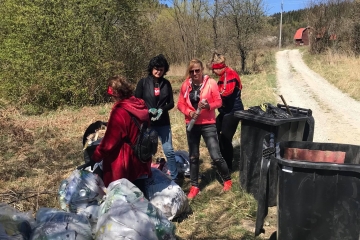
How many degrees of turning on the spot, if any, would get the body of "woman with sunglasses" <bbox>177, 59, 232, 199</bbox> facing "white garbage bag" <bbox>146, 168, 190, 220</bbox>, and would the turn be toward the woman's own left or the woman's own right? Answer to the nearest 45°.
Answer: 0° — they already face it

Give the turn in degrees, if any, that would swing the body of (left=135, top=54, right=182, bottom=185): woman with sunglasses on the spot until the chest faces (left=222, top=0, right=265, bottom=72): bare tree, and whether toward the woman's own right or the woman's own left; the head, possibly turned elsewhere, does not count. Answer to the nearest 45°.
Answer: approximately 180°

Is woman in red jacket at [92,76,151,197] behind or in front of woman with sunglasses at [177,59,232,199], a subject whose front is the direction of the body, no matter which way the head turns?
in front

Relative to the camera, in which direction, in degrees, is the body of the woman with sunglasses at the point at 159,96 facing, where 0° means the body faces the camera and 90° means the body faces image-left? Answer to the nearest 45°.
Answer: approximately 0°

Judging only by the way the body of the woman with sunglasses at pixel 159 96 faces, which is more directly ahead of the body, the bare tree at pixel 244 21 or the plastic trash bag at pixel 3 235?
the plastic trash bag

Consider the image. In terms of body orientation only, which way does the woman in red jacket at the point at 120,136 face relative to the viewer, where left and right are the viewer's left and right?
facing to the left of the viewer

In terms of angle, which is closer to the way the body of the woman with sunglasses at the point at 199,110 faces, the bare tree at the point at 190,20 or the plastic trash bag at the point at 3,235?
the plastic trash bag

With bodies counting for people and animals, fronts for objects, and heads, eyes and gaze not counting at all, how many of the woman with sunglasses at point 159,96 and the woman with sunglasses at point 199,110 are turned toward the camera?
2

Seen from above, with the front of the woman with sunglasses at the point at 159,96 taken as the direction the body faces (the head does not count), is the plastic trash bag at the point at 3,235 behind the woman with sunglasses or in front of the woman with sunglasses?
in front

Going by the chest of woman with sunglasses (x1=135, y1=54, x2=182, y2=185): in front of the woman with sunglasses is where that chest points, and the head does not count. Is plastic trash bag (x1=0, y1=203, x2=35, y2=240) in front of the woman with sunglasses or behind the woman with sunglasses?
in front
